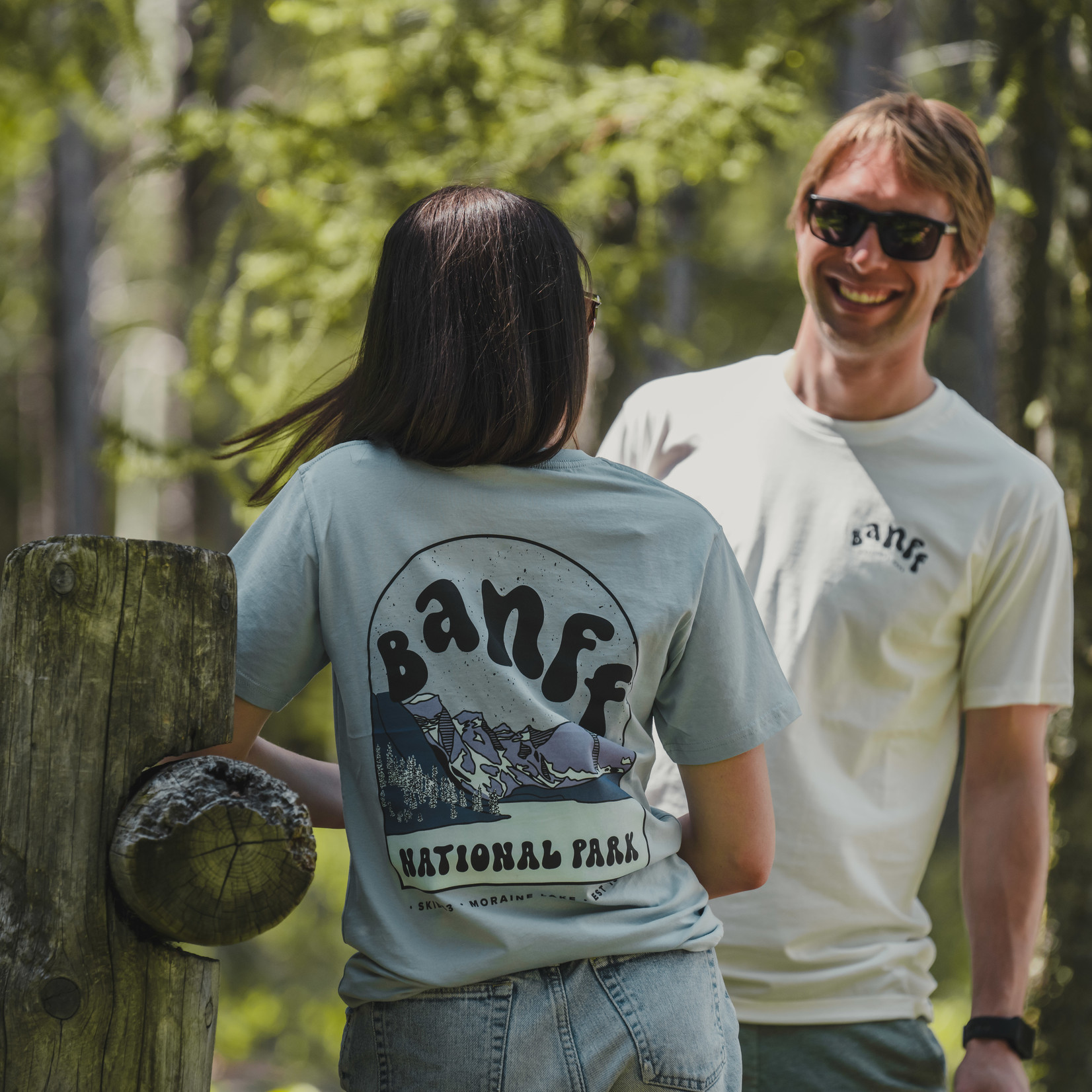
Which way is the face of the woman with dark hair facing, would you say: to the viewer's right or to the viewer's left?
to the viewer's right

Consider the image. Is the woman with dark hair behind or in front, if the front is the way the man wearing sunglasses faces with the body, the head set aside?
in front

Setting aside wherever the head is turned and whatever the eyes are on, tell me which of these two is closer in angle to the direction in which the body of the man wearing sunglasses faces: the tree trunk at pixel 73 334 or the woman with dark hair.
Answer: the woman with dark hair

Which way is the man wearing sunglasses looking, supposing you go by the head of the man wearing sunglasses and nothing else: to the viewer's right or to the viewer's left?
to the viewer's left

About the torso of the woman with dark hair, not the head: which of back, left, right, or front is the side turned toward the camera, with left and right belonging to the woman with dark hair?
back

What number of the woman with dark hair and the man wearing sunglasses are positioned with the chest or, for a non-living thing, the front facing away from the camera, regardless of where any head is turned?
1

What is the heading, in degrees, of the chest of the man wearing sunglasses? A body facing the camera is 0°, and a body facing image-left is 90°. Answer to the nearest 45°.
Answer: approximately 0°

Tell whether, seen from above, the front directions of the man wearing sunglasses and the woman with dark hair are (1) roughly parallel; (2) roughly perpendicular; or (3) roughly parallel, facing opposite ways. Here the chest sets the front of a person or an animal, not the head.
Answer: roughly parallel, facing opposite ways

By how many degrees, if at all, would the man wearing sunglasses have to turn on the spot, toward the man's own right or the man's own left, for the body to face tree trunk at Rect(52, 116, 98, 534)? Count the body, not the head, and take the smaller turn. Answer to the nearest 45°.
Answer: approximately 135° to the man's own right

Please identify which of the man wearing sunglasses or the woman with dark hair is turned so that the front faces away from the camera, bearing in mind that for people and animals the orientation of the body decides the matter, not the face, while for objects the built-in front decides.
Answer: the woman with dark hair
